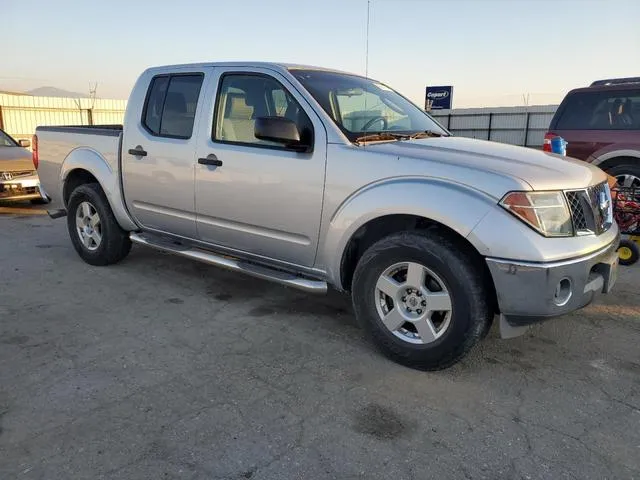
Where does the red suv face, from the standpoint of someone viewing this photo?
facing to the right of the viewer

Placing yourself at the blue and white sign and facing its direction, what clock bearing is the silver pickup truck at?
The silver pickup truck is roughly at 12 o'clock from the blue and white sign.

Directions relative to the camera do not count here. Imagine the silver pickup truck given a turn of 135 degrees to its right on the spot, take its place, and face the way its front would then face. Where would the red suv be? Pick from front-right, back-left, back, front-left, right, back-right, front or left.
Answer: back-right

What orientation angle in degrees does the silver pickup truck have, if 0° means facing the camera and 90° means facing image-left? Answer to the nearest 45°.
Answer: approximately 315°

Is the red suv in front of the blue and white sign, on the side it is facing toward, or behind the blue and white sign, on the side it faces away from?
in front

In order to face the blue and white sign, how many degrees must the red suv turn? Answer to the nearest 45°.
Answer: approximately 90° to its left

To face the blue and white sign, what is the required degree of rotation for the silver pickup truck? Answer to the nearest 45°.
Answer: approximately 135° to its left

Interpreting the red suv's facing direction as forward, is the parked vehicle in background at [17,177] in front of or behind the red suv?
behind

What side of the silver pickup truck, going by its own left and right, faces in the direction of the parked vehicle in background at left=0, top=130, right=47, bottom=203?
back
